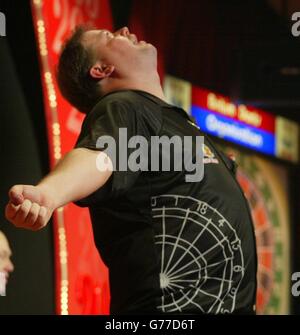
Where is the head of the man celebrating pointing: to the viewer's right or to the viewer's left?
to the viewer's right
